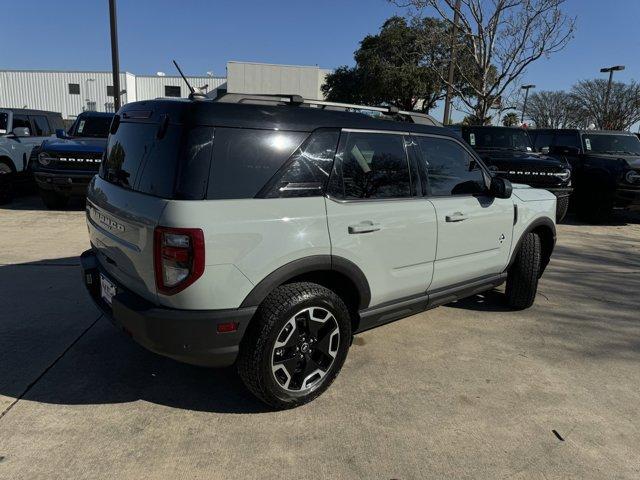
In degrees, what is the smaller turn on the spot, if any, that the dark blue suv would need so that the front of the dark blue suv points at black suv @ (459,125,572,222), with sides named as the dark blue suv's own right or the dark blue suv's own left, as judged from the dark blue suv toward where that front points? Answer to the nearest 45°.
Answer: approximately 135° to the dark blue suv's own left

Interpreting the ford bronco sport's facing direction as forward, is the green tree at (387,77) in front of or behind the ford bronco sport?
in front

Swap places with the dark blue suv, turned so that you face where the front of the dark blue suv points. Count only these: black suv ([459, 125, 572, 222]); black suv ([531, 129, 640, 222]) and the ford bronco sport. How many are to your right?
0

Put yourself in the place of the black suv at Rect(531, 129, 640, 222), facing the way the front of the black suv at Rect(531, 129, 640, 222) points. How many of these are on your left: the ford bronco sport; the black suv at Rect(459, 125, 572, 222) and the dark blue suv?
0

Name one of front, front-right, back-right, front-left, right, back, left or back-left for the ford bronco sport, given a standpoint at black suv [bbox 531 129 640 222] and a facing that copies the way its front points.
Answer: front-right

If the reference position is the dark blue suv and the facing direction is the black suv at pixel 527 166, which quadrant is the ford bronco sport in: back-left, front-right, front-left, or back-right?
front-right

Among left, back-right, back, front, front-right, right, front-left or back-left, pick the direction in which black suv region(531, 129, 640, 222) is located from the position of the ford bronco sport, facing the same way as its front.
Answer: front

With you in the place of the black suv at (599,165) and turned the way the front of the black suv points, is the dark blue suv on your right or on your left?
on your right

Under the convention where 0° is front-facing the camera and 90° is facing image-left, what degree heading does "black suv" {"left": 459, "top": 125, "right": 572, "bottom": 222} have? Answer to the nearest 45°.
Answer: approximately 315°

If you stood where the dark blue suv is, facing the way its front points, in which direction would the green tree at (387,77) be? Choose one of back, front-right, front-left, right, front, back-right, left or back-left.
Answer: back

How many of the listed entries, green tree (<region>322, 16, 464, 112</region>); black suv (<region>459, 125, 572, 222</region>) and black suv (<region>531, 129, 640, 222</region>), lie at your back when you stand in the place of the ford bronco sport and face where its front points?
0

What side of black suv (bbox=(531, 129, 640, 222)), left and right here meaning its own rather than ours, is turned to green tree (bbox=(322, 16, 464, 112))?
back

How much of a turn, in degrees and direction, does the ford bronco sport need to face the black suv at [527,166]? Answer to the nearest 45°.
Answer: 0° — it already faces it

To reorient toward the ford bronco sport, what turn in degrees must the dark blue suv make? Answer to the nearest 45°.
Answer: approximately 45° to its left

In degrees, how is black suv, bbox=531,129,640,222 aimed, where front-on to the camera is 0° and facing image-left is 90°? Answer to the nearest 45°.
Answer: approximately 315°

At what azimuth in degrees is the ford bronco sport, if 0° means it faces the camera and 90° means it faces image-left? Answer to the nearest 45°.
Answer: approximately 225°

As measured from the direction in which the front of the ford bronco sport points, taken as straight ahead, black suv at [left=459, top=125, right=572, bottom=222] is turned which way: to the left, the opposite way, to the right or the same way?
to the right

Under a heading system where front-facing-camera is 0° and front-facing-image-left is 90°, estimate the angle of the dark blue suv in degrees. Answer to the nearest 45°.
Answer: approximately 45°

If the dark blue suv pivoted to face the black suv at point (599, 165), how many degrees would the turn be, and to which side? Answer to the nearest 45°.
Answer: approximately 135° to its left

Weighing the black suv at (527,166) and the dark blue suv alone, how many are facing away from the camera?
0

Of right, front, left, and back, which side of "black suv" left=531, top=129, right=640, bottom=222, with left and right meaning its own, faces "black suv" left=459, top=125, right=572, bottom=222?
right

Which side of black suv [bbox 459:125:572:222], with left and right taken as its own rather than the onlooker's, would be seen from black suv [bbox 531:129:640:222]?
left
